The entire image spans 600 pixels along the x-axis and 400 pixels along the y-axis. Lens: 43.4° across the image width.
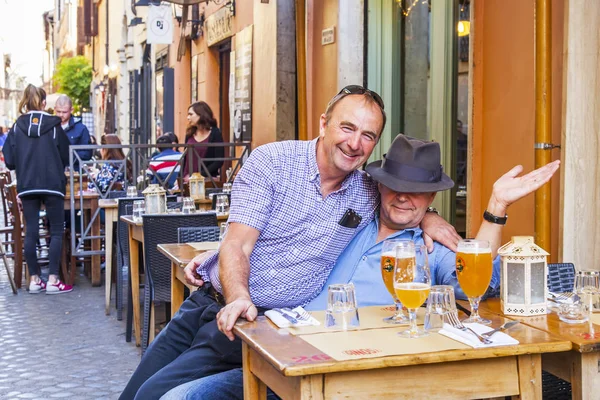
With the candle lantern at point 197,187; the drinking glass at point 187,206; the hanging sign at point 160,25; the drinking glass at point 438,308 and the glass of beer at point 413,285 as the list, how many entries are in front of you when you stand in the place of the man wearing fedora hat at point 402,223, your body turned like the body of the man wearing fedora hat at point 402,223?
2

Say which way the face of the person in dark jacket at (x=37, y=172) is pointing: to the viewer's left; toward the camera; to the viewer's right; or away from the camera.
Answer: away from the camera

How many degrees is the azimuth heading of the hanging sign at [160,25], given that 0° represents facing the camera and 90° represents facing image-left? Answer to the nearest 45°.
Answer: approximately 0°

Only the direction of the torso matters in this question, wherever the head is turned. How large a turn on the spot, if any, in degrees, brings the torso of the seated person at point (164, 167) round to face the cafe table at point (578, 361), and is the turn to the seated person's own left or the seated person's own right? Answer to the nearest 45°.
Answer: approximately 180°

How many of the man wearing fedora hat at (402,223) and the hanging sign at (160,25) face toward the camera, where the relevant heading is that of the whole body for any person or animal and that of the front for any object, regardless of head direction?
2

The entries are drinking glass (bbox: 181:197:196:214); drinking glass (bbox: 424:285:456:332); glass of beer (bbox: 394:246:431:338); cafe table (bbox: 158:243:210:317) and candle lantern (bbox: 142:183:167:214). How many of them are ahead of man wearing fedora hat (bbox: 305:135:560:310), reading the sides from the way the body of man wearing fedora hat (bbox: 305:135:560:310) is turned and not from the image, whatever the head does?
2
